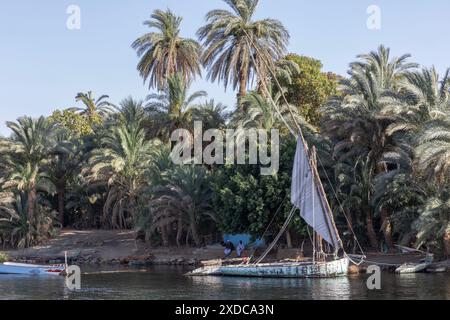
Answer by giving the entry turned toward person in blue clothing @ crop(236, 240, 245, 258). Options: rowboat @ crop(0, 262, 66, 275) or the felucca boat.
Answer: the rowboat

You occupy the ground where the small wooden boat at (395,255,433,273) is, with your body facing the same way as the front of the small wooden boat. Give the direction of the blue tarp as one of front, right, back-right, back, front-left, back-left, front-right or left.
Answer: back-left

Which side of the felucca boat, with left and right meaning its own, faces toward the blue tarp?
left

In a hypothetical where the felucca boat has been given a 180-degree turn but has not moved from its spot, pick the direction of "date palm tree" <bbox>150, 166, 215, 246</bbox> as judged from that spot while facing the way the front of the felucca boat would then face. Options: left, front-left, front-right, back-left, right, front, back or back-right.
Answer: front-right

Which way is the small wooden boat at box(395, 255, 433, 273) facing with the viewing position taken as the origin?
facing to the right of the viewer

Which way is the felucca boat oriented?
to the viewer's right

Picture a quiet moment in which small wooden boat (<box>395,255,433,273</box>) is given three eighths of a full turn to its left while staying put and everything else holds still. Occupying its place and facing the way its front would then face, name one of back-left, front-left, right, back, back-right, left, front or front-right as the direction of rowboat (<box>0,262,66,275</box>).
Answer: front-left
